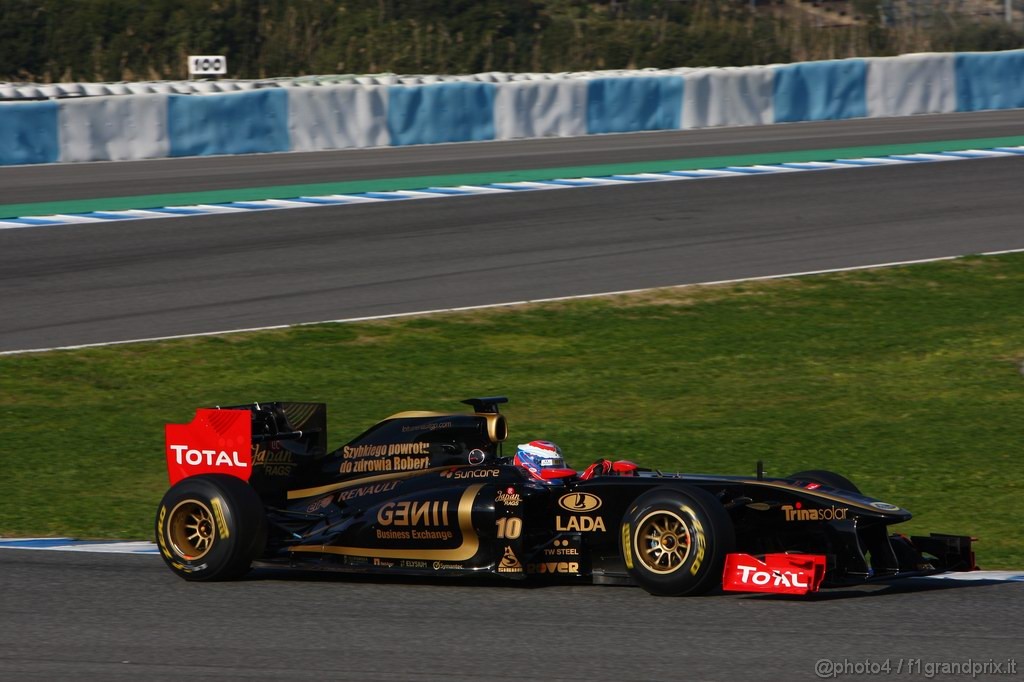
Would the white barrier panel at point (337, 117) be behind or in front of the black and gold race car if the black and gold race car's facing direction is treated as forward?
behind

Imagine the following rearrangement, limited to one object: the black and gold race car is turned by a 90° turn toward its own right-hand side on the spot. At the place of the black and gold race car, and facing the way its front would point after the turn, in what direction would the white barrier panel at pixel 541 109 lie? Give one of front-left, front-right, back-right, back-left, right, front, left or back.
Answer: back-right

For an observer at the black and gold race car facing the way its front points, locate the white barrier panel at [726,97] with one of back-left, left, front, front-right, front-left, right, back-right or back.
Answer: back-left

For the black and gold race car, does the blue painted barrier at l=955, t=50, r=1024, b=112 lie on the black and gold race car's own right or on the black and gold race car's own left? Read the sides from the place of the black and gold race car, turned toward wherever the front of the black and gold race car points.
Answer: on the black and gold race car's own left

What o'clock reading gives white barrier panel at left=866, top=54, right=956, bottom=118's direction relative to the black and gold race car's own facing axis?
The white barrier panel is roughly at 8 o'clock from the black and gold race car.

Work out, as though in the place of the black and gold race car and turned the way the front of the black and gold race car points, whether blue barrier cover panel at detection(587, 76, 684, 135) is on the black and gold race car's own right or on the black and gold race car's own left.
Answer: on the black and gold race car's own left

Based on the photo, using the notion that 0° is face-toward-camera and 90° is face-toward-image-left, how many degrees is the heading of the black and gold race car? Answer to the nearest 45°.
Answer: approximately 315°

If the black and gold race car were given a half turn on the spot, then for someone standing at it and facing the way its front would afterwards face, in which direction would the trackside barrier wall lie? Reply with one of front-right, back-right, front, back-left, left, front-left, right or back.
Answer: front-right

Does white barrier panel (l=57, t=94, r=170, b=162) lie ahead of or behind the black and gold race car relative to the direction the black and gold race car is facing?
behind

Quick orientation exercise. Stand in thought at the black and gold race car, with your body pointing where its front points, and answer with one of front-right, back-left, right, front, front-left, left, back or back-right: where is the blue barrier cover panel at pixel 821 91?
back-left
